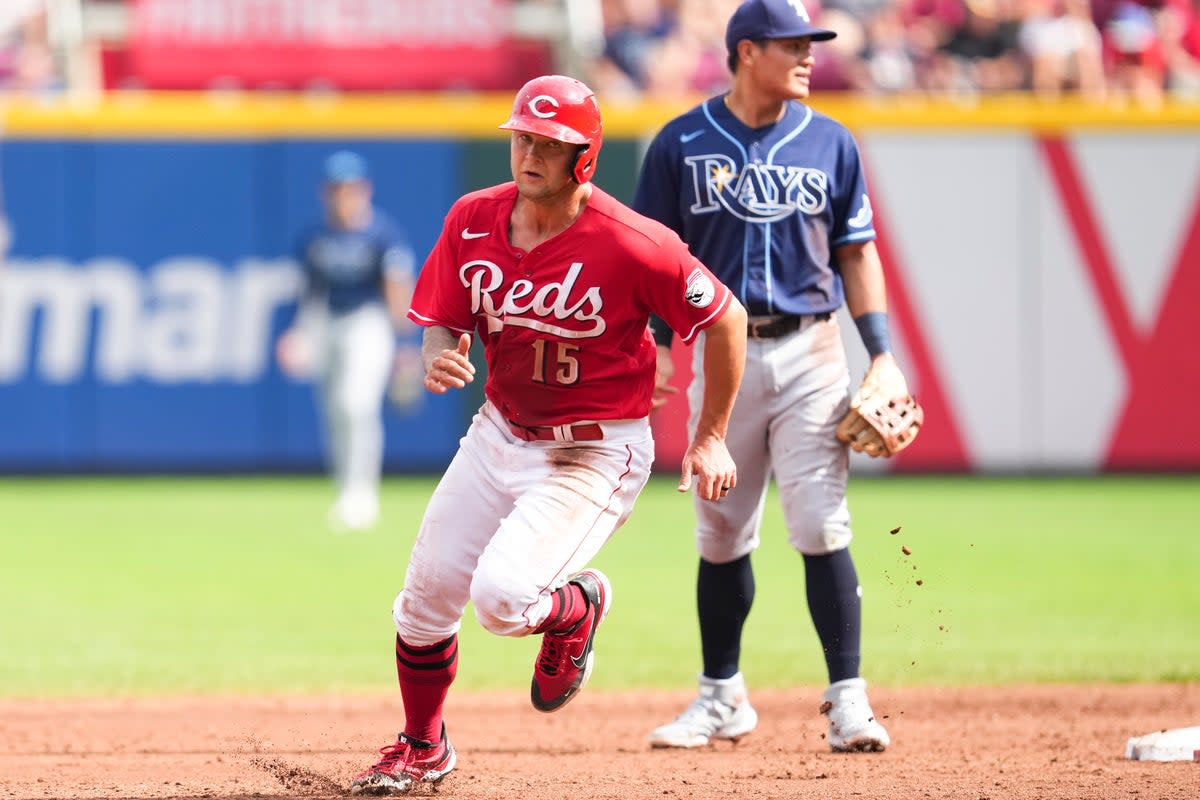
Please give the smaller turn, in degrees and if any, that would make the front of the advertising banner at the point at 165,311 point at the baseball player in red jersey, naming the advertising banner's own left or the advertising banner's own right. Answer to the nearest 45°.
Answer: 0° — it already faces them

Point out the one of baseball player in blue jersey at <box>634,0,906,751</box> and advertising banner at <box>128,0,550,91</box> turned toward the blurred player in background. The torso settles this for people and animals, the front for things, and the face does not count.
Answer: the advertising banner

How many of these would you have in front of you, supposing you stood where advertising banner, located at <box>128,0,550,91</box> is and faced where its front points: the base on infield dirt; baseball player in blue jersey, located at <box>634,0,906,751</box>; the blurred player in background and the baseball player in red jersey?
4

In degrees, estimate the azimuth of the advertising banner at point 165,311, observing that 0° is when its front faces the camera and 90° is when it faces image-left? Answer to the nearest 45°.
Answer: approximately 0°

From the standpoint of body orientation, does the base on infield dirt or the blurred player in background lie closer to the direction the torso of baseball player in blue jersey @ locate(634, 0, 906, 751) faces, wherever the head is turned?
the base on infield dirt

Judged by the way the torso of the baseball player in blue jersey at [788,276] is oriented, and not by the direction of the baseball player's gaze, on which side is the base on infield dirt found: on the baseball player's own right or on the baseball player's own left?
on the baseball player's own left

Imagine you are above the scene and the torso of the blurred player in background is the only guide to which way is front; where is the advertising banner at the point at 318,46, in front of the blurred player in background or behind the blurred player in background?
behind
